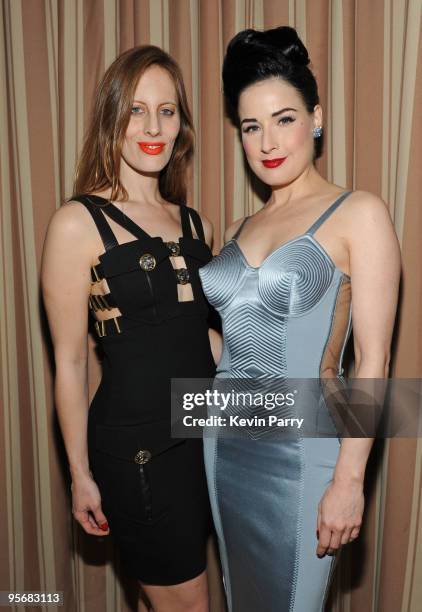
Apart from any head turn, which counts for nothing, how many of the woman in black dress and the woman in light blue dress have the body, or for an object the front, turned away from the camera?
0

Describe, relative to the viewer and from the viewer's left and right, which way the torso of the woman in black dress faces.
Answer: facing the viewer and to the right of the viewer

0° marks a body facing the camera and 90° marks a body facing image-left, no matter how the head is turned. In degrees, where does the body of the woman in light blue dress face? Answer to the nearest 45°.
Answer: approximately 45°
